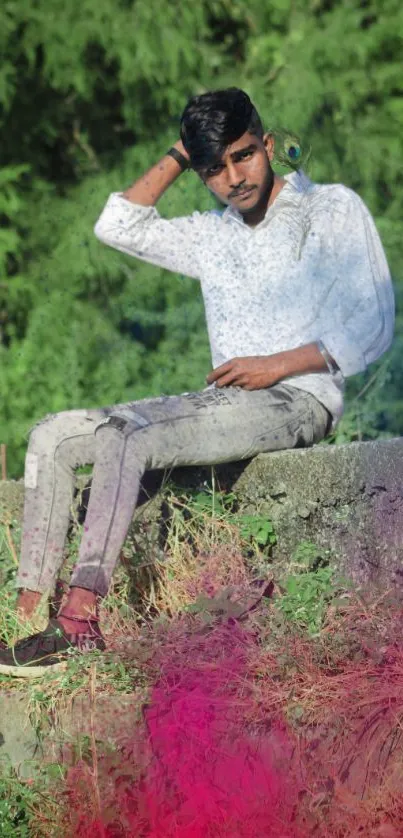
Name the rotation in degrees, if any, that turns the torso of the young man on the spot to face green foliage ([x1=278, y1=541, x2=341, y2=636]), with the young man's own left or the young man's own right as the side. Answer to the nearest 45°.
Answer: approximately 45° to the young man's own left

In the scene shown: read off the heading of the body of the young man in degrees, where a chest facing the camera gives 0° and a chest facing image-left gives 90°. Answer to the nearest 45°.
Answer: approximately 45°
